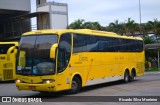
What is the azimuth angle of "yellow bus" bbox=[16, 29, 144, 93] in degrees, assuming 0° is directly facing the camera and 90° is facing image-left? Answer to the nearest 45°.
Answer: approximately 45°

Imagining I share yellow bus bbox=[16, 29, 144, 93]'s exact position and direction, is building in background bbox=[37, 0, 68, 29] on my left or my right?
on my right
